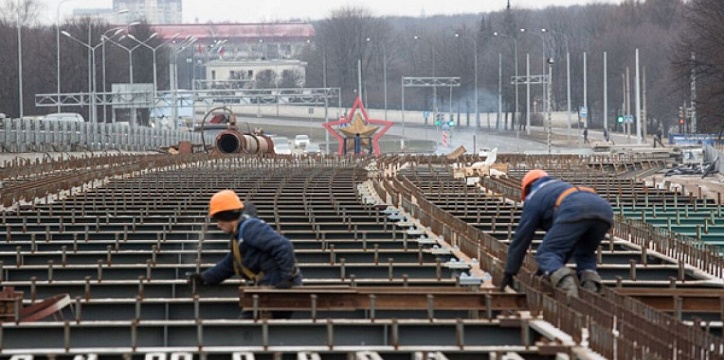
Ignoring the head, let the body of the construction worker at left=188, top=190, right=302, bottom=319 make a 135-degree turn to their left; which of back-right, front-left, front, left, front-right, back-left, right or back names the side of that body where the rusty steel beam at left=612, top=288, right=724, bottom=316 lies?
front-left

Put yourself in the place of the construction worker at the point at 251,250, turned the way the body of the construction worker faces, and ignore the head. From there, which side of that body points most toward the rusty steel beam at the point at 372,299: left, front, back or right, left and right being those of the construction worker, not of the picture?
back

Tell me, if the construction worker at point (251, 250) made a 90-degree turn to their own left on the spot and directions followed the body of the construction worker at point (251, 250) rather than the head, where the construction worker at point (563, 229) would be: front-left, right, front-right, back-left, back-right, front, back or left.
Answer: left

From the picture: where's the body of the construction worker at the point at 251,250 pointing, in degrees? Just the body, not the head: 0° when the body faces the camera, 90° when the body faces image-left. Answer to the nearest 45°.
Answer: approximately 90°
